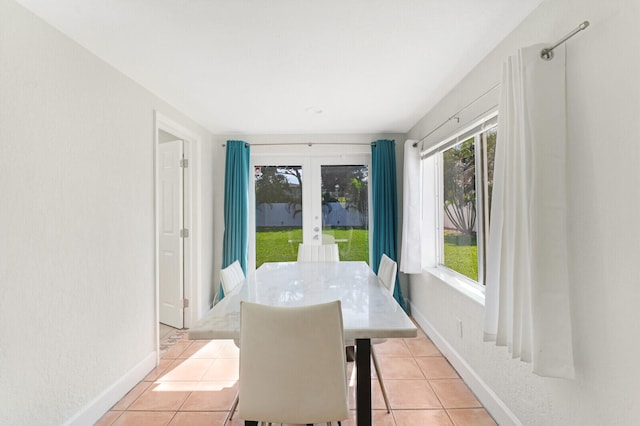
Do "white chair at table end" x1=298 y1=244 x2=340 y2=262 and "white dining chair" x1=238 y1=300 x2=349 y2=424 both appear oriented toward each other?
yes

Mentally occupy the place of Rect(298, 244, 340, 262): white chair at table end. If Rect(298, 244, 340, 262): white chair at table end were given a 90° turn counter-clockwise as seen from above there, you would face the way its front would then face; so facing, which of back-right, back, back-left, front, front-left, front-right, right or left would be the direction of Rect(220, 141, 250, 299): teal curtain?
back-left

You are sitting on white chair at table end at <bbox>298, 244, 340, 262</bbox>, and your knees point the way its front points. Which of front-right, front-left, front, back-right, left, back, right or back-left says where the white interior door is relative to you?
right

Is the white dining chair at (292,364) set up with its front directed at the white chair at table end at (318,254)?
yes

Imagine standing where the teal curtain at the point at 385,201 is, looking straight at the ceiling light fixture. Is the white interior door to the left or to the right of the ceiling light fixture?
right

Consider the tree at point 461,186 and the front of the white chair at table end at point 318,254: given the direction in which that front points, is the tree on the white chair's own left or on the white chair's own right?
on the white chair's own left

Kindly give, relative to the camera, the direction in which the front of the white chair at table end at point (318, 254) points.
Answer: facing the viewer

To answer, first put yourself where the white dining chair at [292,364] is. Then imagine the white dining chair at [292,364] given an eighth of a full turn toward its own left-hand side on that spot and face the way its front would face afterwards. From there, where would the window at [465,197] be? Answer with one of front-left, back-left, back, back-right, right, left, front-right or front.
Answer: right

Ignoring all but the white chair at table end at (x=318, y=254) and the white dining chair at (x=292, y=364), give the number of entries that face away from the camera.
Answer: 1

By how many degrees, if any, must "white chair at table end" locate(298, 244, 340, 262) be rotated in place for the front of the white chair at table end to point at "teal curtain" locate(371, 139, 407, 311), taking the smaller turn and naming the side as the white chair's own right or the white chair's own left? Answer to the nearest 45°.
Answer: approximately 135° to the white chair's own left

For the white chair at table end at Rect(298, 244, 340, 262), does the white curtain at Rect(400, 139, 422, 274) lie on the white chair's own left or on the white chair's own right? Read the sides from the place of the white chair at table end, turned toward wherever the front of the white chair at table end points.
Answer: on the white chair's own left

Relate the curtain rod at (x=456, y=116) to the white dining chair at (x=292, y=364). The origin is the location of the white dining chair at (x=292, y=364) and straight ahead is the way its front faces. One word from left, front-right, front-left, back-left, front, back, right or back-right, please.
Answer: front-right

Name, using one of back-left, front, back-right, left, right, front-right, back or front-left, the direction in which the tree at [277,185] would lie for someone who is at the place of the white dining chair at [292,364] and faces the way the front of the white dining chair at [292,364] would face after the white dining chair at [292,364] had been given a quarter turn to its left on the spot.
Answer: right

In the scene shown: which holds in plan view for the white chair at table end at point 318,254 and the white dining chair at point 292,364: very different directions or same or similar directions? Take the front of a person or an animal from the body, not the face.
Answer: very different directions

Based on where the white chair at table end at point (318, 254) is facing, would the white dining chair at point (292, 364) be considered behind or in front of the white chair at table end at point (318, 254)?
in front

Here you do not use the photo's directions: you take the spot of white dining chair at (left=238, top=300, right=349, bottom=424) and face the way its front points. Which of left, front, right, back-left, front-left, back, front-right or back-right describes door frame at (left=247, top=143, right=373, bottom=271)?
front

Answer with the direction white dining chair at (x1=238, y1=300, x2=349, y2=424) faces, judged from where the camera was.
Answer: facing away from the viewer

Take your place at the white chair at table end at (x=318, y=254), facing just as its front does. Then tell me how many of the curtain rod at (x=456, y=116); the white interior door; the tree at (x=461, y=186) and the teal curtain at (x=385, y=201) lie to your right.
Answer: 1
